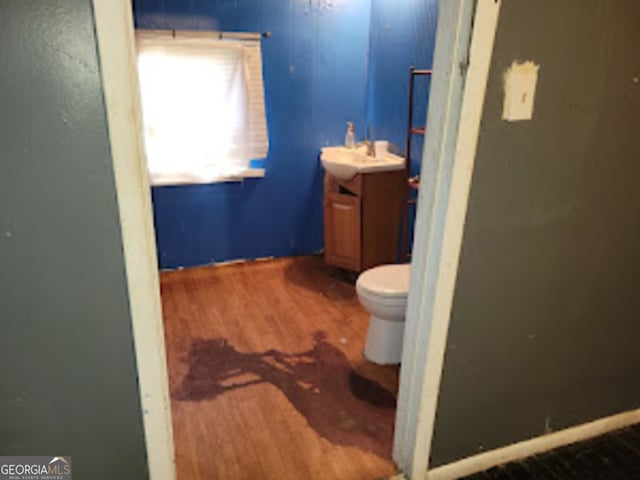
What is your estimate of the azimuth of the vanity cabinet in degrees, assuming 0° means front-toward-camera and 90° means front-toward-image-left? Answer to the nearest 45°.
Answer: approximately 45°

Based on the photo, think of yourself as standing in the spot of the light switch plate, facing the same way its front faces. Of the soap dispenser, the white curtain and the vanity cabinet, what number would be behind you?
3

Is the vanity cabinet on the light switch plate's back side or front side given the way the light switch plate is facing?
on the back side

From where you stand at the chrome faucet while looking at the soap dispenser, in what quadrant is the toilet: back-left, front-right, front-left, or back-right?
back-left

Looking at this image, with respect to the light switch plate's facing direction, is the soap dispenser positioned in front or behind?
behind

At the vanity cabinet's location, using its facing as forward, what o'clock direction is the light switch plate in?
The light switch plate is roughly at 10 o'clock from the vanity cabinet.

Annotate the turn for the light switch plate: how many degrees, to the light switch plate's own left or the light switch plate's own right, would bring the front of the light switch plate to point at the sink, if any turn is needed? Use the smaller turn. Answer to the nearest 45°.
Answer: approximately 180°

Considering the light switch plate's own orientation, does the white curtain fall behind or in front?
behind
